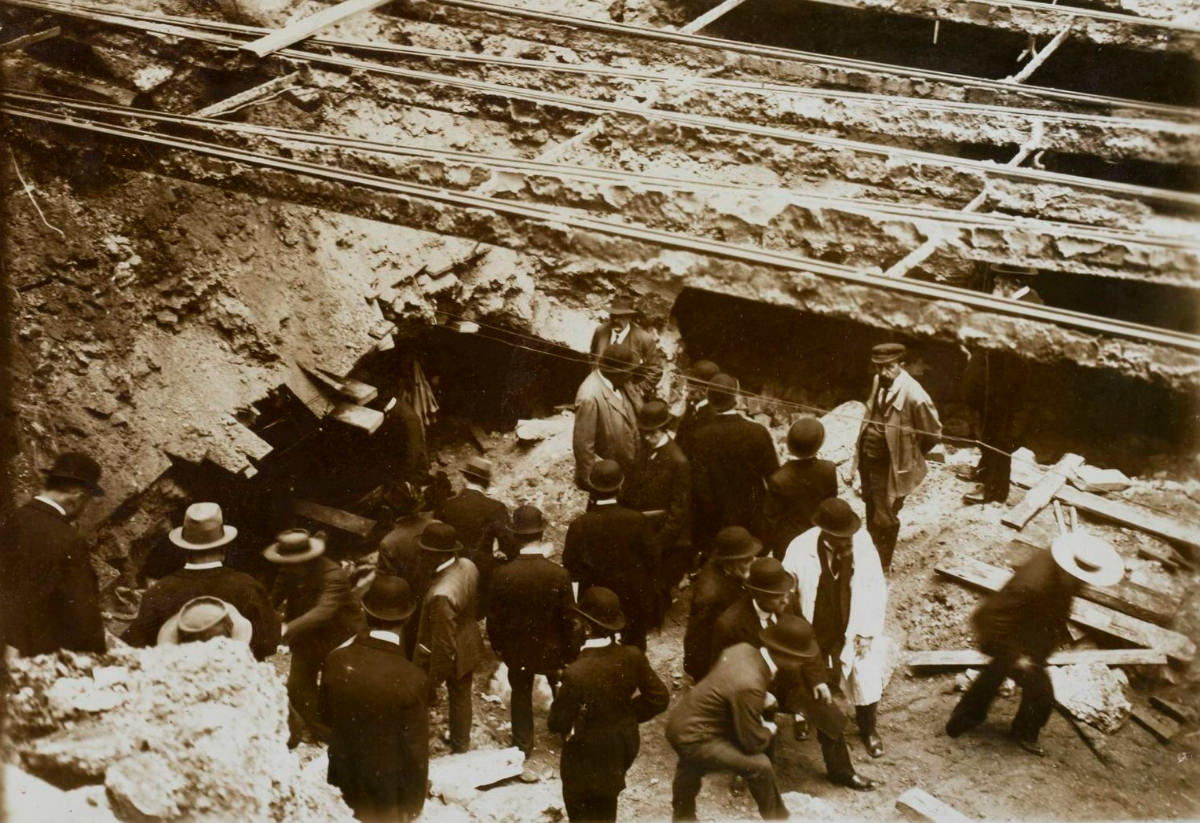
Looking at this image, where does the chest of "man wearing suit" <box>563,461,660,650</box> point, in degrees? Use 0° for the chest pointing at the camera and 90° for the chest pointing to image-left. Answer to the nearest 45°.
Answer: approximately 180°

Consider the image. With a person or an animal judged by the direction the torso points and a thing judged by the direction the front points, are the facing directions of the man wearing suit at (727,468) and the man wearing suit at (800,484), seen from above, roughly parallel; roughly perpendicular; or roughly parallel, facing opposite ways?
roughly parallel

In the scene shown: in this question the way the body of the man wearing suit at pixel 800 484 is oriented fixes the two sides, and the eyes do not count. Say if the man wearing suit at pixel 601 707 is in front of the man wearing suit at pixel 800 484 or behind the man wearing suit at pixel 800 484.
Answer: behind

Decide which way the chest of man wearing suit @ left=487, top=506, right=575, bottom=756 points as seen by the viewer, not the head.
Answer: away from the camera

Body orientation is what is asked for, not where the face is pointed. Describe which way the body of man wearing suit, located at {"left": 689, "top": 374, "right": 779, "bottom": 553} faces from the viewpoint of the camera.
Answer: away from the camera

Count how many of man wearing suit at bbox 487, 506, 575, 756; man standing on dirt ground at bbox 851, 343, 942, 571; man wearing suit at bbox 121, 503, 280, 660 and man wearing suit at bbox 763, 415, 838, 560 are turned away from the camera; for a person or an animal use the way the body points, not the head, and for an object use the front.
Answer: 3

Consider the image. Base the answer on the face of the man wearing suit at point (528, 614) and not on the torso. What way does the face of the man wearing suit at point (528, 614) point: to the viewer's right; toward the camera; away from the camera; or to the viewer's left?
away from the camera

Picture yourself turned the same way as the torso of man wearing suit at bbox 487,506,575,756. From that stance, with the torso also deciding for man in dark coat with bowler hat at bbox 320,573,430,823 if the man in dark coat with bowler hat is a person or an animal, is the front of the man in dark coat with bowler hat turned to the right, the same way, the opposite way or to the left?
the same way

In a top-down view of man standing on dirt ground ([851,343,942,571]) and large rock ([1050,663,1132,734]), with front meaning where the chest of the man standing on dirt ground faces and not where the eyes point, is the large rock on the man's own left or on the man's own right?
on the man's own left

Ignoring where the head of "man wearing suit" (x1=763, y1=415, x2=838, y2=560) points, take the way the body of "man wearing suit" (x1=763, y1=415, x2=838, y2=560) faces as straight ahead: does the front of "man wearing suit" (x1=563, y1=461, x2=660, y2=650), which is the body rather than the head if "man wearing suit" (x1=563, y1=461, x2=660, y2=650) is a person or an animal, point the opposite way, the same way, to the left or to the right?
the same way

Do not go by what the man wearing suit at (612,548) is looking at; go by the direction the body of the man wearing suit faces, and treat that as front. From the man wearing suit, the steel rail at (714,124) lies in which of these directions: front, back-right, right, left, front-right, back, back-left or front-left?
front

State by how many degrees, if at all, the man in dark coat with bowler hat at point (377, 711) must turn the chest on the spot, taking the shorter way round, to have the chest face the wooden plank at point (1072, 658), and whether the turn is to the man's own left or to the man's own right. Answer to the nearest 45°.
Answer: approximately 90° to the man's own right

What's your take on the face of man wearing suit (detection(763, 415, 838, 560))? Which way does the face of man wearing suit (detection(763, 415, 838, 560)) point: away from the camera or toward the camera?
away from the camera

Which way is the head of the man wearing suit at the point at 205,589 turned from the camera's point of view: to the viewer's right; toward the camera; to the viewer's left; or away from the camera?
away from the camera

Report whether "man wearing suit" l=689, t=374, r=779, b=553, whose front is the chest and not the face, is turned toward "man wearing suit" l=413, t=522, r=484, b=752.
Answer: no

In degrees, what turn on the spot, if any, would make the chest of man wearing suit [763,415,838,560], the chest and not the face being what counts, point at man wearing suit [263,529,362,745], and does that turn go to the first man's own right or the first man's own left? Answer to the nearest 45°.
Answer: approximately 135° to the first man's own left

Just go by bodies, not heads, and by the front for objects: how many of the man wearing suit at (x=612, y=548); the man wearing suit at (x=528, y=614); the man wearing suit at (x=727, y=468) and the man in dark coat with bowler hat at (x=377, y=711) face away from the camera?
4
